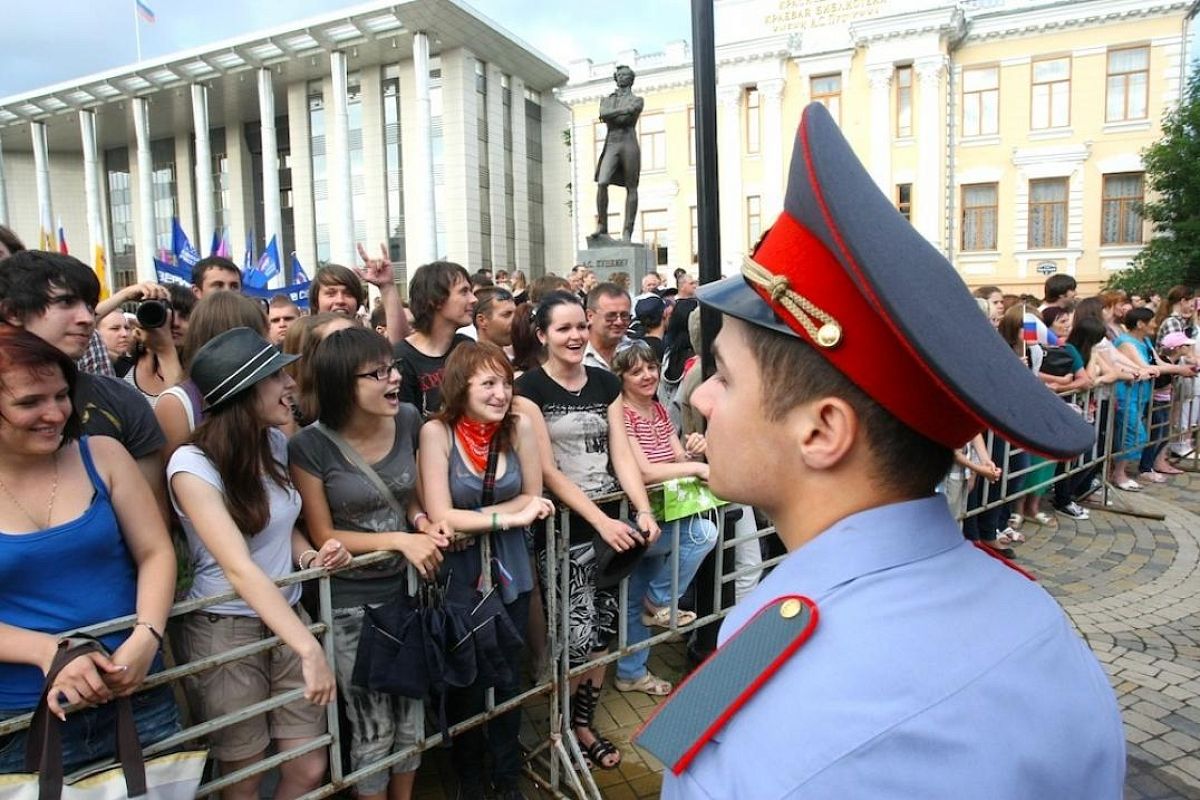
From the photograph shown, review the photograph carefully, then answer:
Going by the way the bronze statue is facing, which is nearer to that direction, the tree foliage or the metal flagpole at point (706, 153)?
the metal flagpole

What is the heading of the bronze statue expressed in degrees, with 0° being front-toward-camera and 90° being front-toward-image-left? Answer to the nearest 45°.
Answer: approximately 0°

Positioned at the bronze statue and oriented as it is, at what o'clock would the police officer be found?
The police officer is roughly at 12 o'clock from the bronze statue.

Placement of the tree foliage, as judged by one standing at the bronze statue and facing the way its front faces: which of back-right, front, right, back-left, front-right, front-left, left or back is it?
back-left

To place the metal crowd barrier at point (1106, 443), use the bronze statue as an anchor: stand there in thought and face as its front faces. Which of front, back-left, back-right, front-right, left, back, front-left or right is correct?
front-left

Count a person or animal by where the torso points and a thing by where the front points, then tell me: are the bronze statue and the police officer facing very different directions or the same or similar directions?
very different directions

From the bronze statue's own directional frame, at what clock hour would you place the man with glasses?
The man with glasses is roughly at 12 o'clock from the bronze statue.

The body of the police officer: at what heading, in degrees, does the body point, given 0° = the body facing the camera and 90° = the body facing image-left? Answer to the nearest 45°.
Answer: approximately 135°

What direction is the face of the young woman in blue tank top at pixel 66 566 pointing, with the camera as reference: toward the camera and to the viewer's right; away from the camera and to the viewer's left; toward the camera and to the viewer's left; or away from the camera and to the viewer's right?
toward the camera and to the viewer's right

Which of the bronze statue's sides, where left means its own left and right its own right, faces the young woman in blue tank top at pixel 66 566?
front

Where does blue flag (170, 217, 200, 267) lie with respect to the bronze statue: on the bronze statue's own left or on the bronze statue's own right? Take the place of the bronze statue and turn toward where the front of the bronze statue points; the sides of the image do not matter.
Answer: on the bronze statue's own right

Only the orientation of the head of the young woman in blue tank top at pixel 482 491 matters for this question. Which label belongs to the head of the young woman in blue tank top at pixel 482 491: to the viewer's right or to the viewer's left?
to the viewer's right

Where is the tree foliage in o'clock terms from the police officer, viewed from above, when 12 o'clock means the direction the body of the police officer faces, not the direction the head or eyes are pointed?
The tree foliage is roughly at 2 o'clock from the police officer.

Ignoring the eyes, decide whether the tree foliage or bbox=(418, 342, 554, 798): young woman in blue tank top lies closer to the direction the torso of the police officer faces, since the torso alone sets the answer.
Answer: the young woman in blue tank top

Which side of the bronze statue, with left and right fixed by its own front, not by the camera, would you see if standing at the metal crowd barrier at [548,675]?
front

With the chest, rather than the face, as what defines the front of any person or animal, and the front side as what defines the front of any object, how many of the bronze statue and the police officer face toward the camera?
1

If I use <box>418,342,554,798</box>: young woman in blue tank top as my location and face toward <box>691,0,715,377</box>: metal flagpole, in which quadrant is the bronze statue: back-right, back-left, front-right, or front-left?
front-left

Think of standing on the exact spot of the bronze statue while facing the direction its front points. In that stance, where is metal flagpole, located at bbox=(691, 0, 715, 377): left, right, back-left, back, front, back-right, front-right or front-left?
front

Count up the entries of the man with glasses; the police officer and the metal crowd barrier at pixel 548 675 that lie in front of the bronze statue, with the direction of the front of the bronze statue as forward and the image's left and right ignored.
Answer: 3
